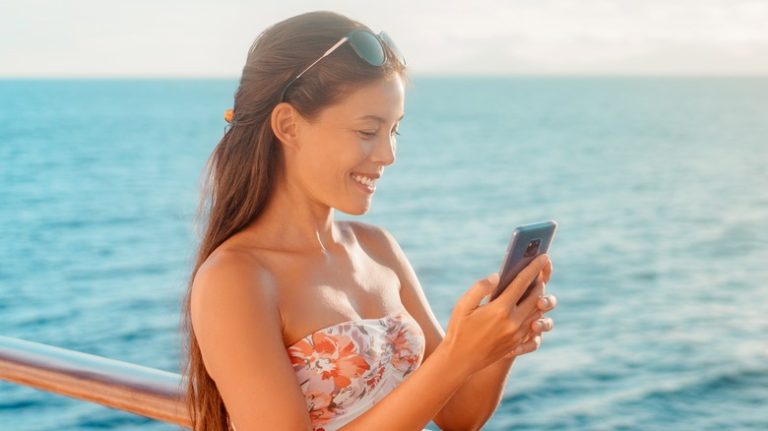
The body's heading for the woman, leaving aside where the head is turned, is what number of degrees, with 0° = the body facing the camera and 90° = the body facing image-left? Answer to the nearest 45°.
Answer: approximately 315°
